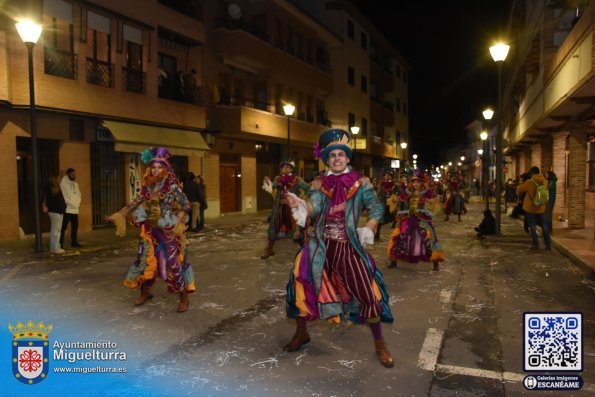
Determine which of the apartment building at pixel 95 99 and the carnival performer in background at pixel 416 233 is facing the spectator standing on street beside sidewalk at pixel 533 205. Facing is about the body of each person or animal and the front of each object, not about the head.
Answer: the apartment building

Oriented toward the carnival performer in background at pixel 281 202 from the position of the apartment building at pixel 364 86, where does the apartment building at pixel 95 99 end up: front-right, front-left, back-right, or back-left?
front-right

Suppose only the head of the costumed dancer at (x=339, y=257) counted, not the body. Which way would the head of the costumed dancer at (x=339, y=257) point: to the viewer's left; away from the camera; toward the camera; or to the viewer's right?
toward the camera

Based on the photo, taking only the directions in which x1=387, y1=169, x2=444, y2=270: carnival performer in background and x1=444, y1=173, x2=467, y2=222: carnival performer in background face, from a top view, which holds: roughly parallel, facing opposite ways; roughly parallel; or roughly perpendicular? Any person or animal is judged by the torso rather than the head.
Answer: roughly parallel

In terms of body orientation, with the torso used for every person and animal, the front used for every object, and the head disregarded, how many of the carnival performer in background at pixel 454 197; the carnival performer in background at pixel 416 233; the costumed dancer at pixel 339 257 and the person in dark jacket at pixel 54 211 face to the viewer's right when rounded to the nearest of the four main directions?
1

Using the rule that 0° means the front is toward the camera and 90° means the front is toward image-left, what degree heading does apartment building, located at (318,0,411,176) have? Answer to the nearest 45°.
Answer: approximately 315°

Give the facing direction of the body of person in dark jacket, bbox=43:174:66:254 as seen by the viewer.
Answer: to the viewer's right

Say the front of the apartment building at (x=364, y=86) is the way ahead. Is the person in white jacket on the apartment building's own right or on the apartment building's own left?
on the apartment building's own right

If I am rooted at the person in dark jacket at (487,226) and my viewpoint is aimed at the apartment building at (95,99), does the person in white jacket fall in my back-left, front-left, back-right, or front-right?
front-left

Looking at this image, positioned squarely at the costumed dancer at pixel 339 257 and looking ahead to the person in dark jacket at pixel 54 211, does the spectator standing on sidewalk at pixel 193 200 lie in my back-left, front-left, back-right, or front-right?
front-right

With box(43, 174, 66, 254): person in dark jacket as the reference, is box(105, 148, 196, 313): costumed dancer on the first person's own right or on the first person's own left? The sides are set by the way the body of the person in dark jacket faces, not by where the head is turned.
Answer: on the first person's own right

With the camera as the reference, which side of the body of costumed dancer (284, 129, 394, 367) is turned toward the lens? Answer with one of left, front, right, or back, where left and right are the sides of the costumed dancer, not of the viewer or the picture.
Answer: front

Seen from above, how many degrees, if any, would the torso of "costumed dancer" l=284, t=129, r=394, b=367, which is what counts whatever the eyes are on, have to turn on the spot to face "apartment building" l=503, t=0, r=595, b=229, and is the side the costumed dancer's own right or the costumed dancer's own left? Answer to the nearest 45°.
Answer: approximately 135° to the costumed dancer's own left

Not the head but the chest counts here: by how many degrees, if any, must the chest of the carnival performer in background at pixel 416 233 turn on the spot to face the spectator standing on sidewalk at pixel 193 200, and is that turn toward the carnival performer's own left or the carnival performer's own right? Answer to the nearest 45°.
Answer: approximately 135° to the carnival performer's own right

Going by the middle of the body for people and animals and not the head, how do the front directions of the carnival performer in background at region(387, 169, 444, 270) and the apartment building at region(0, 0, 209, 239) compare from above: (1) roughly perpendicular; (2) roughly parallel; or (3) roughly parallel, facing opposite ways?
roughly perpendicular

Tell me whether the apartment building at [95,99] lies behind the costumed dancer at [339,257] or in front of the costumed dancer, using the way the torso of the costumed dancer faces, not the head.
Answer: behind

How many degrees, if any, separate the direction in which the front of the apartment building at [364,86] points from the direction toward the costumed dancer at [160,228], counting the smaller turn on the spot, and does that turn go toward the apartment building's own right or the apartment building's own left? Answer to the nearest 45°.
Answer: approximately 45° to the apartment building's own right

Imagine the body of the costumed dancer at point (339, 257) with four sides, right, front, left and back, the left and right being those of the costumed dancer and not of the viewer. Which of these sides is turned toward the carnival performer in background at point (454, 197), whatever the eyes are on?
back
